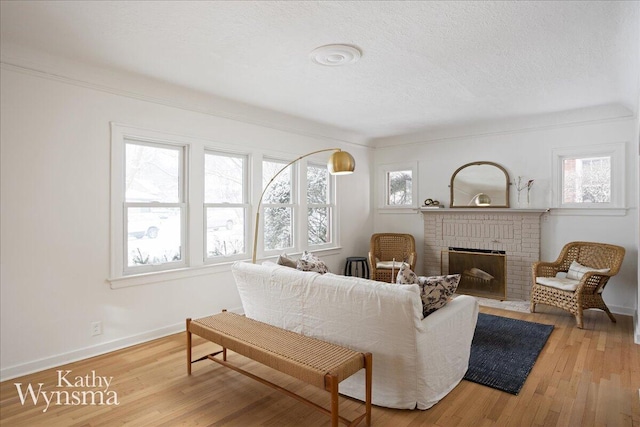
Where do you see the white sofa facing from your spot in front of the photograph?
facing away from the viewer and to the right of the viewer

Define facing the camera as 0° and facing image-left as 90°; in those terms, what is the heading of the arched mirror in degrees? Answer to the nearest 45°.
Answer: approximately 0°

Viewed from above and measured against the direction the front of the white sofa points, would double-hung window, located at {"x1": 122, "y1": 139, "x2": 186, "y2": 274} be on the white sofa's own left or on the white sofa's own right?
on the white sofa's own left

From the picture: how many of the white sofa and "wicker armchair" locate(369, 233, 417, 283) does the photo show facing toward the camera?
1

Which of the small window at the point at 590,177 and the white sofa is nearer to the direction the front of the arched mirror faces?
the white sofa

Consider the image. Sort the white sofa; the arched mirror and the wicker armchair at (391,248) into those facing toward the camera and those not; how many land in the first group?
2

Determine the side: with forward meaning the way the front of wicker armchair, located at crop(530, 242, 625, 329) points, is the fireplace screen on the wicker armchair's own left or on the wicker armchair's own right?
on the wicker armchair's own right

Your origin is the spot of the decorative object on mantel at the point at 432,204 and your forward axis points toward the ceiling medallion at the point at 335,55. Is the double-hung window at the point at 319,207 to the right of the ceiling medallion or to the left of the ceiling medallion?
right

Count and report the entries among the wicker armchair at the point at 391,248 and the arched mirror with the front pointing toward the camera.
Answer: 2
